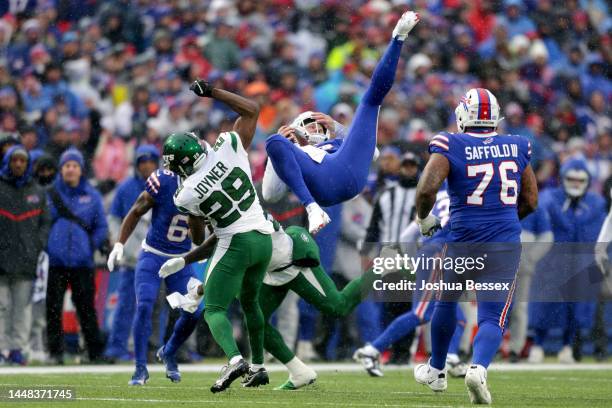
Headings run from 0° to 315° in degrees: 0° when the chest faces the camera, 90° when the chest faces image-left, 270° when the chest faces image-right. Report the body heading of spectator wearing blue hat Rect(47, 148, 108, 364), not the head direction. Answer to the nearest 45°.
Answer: approximately 0°

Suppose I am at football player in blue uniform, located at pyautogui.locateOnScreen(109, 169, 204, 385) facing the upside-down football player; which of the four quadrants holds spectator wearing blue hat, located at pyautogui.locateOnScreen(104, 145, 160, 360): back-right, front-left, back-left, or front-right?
back-left

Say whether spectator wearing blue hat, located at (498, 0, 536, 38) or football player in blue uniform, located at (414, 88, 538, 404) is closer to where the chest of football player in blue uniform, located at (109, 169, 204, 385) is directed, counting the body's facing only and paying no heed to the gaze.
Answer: the football player in blue uniform

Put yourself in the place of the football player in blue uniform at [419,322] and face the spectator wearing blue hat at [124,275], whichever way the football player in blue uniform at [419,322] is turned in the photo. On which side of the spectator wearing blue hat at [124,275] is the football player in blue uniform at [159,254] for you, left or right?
left

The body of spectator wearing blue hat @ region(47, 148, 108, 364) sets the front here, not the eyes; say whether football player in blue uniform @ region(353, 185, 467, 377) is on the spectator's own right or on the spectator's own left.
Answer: on the spectator's own left

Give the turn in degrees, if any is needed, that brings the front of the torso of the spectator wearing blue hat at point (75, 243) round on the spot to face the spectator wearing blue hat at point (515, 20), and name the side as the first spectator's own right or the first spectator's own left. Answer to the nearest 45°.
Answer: approximately 135° to the first spectator's own left

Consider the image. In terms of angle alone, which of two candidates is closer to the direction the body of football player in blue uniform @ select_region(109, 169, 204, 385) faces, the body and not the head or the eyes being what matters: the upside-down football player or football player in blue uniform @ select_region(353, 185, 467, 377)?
the upside-down football player
